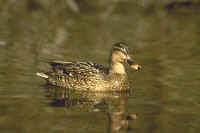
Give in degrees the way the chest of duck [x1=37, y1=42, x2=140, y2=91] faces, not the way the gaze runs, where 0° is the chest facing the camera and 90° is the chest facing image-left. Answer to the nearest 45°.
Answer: approximately 270°
